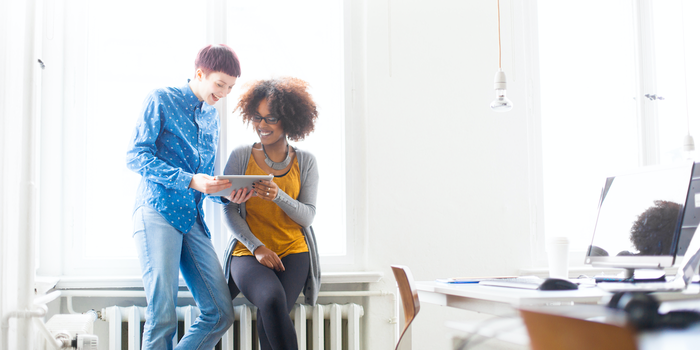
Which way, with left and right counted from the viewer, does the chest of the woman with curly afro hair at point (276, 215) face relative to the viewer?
facing the viewer

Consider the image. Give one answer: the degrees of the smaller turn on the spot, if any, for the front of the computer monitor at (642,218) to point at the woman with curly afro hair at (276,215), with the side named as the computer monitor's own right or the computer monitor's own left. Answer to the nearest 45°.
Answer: approximately 45° to the computer monitor's own right

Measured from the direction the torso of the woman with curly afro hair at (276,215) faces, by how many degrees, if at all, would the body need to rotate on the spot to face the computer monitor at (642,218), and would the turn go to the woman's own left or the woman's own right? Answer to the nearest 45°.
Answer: approximately 45° to the woman's own left

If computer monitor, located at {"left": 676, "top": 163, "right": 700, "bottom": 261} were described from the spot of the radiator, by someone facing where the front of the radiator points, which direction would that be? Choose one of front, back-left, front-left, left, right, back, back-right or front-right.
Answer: front-left

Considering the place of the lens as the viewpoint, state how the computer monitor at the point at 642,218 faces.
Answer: facing the viewer and to the left of the viewer

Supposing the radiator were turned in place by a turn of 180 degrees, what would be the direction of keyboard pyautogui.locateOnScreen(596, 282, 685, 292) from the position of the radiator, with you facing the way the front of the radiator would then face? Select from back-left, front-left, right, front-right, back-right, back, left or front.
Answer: back-right

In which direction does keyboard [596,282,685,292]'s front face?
toward the camera

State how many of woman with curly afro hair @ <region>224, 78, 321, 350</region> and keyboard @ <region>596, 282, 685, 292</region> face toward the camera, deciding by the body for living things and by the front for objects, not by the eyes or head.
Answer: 2

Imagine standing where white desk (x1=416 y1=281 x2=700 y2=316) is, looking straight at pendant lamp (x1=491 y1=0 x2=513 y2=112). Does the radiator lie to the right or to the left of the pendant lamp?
left

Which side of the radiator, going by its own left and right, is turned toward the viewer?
front

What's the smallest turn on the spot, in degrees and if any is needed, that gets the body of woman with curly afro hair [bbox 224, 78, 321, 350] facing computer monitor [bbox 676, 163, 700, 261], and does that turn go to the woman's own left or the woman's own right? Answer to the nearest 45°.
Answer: approximately 45° to the woman's own left

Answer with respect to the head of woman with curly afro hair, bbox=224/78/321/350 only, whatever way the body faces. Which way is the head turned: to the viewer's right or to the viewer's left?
to the viewer's left
